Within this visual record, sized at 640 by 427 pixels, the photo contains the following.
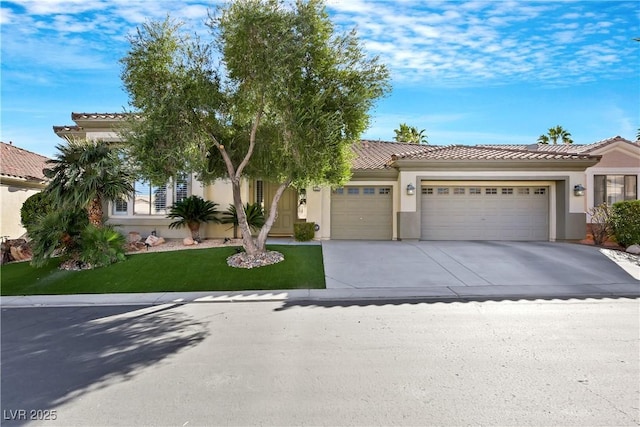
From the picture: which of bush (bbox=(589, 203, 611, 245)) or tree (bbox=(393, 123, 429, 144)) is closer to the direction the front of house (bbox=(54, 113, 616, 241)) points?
the bush

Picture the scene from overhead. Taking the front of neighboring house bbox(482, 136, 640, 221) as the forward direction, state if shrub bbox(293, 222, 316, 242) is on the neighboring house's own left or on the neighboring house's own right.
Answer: on the neighboring house's own right

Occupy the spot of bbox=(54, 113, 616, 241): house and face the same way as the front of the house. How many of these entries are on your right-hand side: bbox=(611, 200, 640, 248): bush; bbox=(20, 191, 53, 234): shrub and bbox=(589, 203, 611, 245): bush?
1

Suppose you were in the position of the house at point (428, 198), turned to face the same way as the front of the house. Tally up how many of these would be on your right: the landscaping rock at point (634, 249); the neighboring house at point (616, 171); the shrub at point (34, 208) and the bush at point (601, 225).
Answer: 1

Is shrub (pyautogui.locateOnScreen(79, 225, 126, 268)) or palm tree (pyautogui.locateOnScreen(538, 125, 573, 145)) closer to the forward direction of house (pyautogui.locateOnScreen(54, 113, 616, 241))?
the shrub

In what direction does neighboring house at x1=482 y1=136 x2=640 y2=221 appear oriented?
toward the camera

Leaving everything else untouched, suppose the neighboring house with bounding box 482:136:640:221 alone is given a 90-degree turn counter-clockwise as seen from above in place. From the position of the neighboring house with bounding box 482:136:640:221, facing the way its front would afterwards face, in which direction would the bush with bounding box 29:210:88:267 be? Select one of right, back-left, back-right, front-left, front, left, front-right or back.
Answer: back-right

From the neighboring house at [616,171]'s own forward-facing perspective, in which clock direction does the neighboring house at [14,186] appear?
the neighboring house at [14,186] is roughly at 2 o'clock from the neighboring house at [616,171].

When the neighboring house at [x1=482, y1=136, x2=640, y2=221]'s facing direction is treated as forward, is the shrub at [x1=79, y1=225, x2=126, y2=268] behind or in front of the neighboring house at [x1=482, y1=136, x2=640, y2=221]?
in front

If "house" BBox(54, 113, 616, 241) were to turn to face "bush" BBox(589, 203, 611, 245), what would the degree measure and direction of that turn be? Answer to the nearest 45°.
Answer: approximately 90° to its left

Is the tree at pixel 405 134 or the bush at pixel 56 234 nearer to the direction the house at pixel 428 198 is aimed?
the bush

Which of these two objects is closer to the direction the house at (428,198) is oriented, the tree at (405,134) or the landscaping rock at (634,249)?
the landscaping rock

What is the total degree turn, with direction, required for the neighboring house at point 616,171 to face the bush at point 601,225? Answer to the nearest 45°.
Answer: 0° — it already faces it

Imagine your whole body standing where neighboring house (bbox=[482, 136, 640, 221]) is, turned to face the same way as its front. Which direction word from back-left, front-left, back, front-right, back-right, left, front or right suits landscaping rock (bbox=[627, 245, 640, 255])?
front

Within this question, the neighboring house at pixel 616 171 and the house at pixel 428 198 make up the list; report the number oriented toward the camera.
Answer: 2

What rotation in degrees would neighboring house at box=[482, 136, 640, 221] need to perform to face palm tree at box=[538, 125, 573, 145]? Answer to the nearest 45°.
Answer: approximately 180°
